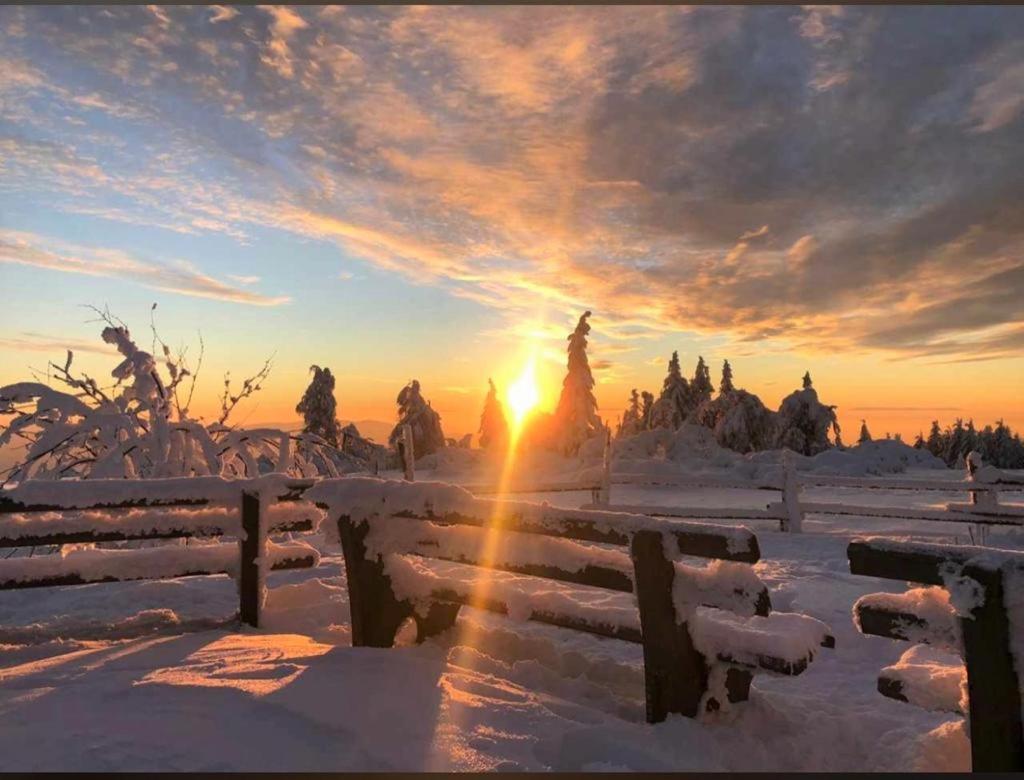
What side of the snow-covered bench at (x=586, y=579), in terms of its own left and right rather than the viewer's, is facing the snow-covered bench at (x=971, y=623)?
right

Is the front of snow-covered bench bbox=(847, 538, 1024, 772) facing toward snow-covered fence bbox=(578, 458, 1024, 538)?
yes

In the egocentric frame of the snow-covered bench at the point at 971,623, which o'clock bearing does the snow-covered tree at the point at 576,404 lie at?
The snow-covered tree is roughly at 11 o'clock from the snow-covered bench.

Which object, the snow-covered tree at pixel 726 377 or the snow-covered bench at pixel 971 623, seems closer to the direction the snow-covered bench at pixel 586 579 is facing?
the snow-covered tree

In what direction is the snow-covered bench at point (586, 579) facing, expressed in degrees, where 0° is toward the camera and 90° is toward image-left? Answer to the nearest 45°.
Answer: approximately 225°

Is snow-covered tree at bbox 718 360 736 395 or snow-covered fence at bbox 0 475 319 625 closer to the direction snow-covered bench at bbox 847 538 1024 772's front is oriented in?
the snow-covered tree

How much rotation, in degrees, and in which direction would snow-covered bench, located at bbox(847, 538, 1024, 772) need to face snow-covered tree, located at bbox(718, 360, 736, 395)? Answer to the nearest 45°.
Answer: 0° — it already faces it

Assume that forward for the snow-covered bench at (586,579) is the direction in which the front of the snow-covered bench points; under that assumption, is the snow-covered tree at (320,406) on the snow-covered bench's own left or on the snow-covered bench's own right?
on the snow-covered bench's own left

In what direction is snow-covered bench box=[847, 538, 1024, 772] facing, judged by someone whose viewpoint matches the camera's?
facing away from the viewer
